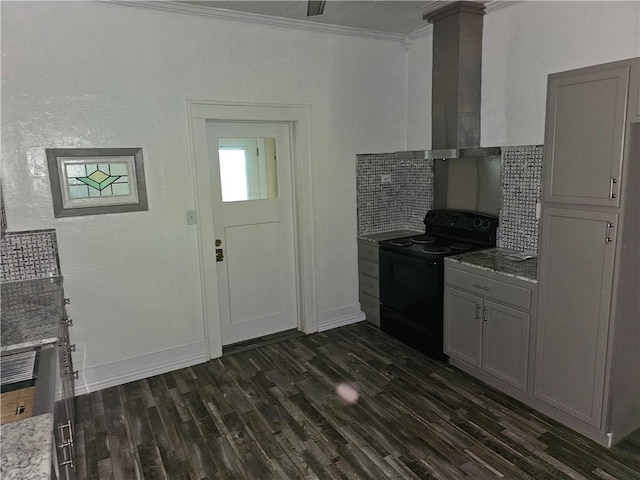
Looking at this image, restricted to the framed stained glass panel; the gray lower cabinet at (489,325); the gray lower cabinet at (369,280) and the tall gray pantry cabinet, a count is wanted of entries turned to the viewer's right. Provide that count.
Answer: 0

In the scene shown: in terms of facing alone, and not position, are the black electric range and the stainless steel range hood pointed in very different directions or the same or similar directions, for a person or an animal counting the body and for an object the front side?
same or similar directions

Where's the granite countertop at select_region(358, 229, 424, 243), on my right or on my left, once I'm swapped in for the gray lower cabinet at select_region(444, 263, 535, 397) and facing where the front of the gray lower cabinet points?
on my right

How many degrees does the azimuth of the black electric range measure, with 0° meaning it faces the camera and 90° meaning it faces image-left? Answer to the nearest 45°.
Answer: approximately 45°

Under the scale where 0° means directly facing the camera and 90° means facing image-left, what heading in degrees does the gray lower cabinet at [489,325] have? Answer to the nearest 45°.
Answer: approximately 45°

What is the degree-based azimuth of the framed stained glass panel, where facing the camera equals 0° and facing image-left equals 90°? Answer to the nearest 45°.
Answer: approximately 0°

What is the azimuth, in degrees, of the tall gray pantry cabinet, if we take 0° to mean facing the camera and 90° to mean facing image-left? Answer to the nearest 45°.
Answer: approximately 45°

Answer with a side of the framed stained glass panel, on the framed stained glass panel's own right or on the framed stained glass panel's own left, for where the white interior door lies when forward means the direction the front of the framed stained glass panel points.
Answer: on the framed stained glass panel's own left

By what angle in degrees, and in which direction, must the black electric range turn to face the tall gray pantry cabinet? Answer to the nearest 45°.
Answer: approximately 90° to its left

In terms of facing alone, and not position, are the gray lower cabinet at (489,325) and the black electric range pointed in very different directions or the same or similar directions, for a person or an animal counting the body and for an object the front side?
same or similar directions

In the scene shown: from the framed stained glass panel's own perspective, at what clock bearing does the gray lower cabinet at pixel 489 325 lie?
The gray lower cabinet is roughly at 10 o'clock from the framed stained glass panel.

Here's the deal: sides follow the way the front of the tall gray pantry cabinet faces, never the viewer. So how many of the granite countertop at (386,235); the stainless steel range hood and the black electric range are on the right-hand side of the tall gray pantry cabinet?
3

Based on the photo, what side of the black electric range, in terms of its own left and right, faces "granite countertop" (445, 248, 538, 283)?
left

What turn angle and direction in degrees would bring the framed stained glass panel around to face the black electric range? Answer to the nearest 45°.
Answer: approximately 90° to its left

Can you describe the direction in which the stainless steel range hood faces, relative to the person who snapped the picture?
facing the viewer and to the left of the viewer

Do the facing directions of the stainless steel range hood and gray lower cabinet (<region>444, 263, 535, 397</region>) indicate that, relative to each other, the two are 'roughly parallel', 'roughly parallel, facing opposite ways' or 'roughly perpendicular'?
roughly parallel

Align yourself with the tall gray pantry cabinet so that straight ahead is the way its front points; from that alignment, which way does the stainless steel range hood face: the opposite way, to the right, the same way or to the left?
the same way

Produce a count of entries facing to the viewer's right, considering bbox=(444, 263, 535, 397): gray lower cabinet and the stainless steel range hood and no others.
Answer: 0

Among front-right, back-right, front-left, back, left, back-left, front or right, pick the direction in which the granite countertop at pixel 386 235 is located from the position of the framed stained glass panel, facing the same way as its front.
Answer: left
